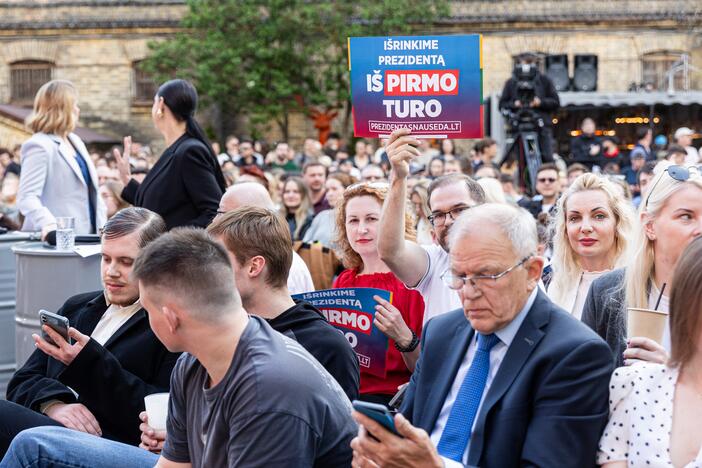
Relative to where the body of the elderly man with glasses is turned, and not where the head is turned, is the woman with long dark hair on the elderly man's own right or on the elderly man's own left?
on the elderly man's own right

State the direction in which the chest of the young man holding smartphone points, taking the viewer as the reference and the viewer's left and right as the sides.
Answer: facing the viewer and to the left of the viewer

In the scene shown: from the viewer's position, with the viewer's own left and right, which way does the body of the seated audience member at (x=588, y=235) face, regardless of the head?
facing the viewer

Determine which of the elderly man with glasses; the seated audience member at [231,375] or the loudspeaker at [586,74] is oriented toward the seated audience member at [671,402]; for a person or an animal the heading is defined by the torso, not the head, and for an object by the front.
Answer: the loudspeaker

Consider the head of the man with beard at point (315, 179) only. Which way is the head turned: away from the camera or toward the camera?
toward the camera

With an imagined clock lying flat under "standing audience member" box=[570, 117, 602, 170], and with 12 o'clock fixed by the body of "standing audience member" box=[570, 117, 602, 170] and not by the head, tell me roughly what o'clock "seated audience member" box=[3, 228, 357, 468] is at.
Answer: "seated audience member" box=[3, 228, 357, 468] is roughly at 12 o'clock from "standing audience member" box=[570, 117, 602, 170].

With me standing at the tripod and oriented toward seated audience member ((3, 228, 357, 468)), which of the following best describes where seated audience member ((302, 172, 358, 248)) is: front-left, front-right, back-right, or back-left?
front-right

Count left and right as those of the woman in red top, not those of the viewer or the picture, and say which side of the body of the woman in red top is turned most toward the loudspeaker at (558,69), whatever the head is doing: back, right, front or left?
back

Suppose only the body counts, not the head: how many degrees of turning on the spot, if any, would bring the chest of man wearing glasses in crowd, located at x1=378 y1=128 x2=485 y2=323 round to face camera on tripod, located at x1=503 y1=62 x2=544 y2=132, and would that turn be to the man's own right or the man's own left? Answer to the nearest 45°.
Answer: approximately 135° to the man's own right

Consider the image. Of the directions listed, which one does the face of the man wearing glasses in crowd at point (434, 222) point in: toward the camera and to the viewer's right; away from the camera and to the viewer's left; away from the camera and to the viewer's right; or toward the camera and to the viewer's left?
toward the camera and to the viewer's left

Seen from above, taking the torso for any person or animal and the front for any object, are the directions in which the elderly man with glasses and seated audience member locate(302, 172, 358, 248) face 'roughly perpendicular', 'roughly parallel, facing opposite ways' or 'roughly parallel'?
roughly parallel

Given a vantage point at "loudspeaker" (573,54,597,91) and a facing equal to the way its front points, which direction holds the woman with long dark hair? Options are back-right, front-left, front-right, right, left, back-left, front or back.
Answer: front

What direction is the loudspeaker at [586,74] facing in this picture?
toward the camera
